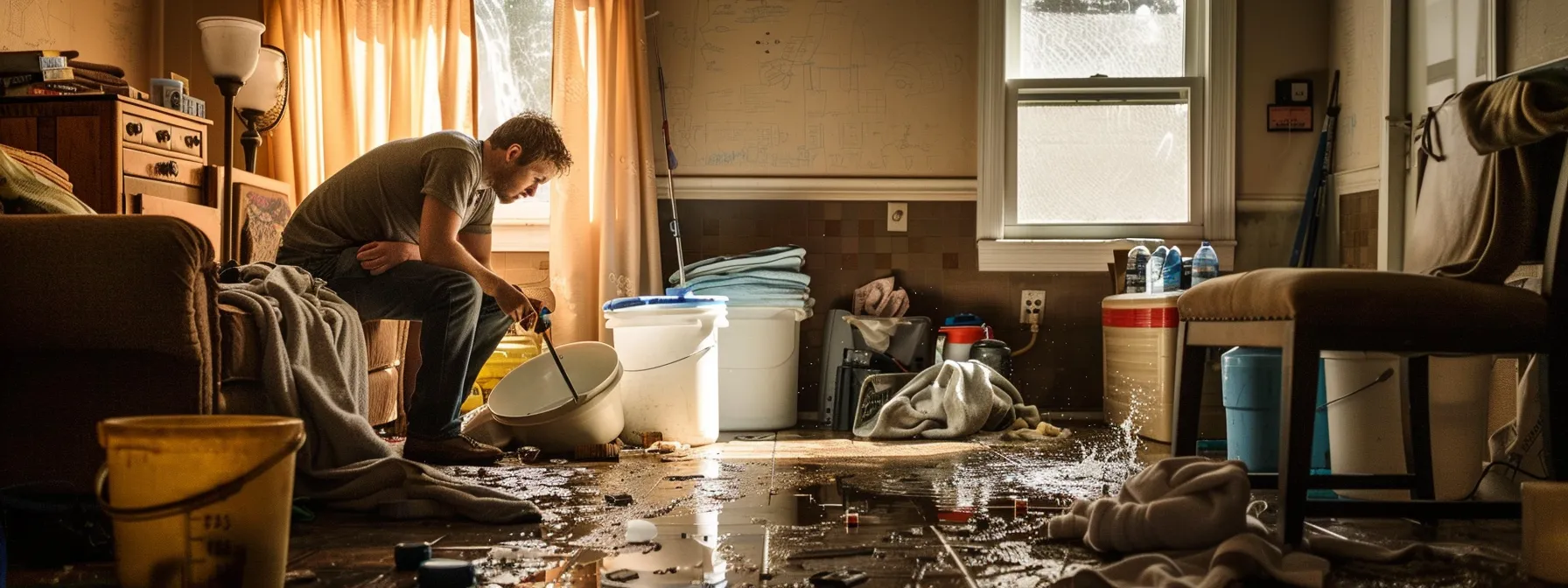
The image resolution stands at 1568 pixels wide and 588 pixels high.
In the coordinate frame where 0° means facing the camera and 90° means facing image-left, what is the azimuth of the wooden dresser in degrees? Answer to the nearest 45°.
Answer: approximately 315°

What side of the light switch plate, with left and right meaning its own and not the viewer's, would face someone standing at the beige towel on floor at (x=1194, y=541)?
front

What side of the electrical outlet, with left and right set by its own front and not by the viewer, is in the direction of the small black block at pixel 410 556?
front

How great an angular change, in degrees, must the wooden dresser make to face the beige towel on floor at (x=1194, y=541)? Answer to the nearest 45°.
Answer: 0° — it already faces it

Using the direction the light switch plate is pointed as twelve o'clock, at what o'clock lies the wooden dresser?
The wooden dresser is roughly at 2 o'clock from the light switch plate.

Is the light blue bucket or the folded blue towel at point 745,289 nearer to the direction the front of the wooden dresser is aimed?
the light blue bucket

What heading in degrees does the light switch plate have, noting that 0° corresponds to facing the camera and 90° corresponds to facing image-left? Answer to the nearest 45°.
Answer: approximately 0°

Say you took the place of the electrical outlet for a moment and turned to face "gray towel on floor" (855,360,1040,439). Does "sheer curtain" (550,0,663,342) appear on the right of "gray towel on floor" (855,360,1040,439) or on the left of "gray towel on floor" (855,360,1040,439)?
right

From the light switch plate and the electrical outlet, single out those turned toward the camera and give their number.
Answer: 2

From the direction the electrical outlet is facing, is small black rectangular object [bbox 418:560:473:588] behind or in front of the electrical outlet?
in front
